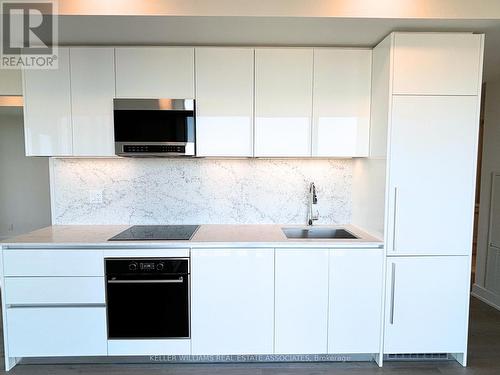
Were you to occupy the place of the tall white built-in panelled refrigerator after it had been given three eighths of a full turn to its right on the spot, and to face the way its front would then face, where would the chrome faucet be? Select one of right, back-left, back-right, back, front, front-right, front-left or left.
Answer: front-left

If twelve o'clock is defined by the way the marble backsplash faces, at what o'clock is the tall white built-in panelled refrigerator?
The tall white built-in panelled refrigerator is roughly at 10 o'clock from the marble backsplash.

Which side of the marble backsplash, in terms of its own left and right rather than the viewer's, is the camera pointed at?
front

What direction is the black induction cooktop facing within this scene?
toward the camera

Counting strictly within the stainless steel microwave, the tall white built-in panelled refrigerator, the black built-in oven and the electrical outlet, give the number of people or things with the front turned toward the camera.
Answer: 4

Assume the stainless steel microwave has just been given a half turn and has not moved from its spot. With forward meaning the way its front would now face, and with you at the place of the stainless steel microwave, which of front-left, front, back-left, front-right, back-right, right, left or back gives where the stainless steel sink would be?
right

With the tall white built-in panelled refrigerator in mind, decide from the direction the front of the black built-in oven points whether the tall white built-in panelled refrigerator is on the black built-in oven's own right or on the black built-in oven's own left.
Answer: on the black built-in oven's own left

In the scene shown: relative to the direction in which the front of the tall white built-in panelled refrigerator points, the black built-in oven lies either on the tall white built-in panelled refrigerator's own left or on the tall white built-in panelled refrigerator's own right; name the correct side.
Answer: on the tall white built-in panelled refrigerator's own right

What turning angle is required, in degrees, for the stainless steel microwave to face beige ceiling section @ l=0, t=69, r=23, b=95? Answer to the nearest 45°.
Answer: approximately 135° to its right

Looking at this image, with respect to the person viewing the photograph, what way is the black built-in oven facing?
facing the viewer

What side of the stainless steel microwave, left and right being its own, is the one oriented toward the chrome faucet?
left
